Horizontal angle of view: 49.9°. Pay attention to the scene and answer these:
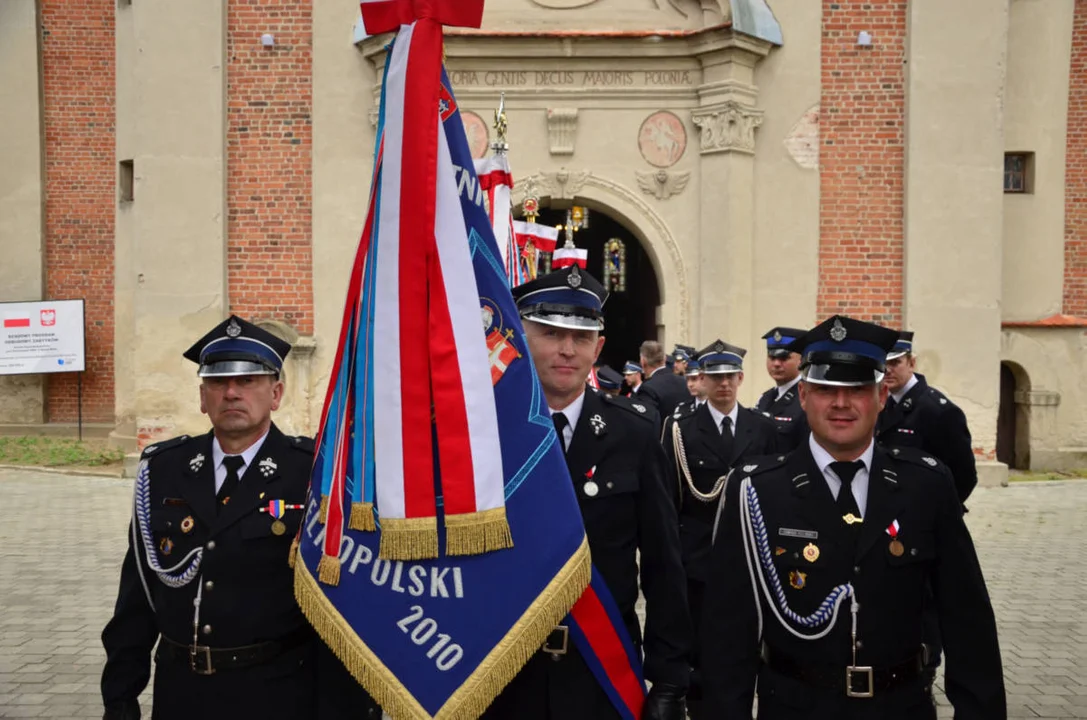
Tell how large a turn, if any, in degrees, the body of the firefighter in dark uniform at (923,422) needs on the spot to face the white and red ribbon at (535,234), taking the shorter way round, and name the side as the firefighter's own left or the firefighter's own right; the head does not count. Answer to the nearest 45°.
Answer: approximately 90° to the firefighter's own right

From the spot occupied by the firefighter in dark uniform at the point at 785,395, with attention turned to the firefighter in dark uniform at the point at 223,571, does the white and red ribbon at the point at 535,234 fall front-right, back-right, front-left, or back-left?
back-right

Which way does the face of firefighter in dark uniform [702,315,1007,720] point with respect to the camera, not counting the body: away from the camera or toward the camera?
toward the camera

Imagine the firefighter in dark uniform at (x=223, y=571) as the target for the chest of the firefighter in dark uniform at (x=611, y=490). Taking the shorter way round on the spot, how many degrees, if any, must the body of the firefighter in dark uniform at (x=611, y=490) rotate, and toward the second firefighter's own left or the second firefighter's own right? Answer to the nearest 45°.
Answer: approximately 90° to the second firefighter's own right

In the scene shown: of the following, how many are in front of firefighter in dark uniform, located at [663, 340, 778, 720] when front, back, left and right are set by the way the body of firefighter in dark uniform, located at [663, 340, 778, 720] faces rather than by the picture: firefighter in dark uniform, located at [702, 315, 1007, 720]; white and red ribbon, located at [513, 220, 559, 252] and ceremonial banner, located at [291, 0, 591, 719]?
2

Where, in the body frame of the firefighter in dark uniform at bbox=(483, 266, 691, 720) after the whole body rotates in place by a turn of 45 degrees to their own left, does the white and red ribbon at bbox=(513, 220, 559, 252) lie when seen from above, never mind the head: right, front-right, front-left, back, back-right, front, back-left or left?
back-left

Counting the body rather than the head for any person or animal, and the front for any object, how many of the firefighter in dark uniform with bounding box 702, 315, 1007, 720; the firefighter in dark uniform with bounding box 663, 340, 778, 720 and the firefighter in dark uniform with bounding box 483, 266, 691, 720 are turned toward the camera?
3

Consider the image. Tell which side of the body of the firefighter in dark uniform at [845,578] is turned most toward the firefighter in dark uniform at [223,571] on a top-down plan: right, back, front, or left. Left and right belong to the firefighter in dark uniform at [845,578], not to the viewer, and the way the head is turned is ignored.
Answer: right

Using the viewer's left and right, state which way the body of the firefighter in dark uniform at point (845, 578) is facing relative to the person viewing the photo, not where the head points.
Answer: facing the viewer

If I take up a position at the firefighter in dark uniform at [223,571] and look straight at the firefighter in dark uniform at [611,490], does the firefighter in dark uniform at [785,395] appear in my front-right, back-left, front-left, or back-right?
front-left

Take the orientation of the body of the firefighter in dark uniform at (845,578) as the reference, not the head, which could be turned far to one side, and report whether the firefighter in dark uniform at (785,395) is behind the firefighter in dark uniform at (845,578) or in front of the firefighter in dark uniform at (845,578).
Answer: behind

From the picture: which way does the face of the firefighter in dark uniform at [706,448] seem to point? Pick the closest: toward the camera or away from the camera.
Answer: toward the camera

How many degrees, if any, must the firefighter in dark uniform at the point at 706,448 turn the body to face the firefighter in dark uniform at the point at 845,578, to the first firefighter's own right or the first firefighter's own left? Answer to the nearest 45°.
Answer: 0° — they already face them

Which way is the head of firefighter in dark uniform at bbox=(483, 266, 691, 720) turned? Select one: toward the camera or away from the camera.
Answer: toward the camera

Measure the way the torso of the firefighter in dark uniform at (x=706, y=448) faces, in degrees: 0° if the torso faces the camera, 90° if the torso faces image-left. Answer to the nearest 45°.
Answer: approximately 0°

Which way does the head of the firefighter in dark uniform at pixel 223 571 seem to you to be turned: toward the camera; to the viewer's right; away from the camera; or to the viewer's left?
toward the camera

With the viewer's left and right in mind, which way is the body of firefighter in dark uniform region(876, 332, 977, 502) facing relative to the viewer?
facing the viewer and to the left of the viewer

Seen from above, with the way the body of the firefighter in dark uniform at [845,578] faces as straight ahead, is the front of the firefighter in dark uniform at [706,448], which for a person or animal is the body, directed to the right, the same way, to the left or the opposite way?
the same way
